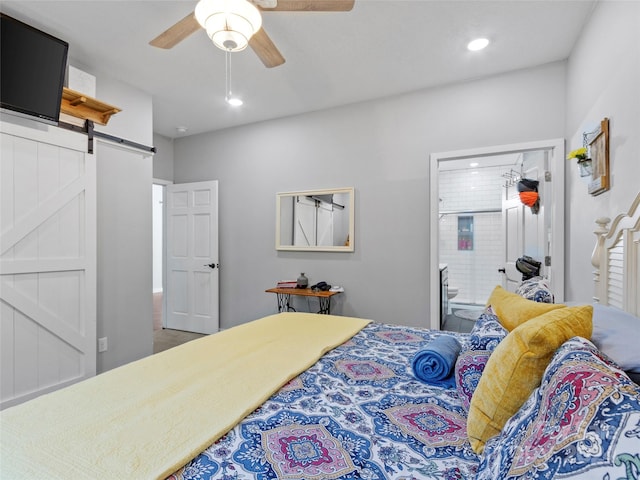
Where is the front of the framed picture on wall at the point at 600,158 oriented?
to the viewer's left

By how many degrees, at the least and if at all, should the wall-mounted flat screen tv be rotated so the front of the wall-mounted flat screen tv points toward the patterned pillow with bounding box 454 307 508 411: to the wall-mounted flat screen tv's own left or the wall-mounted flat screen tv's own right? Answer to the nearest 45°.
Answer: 0° — it already faces it

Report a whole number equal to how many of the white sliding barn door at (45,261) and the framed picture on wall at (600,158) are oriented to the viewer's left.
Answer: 1

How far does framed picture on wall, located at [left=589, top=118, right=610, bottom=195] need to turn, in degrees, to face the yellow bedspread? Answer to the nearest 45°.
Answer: approximately 45° to its left

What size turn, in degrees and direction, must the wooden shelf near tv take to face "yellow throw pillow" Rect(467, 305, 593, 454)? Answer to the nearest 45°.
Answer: approximately 45° to its right

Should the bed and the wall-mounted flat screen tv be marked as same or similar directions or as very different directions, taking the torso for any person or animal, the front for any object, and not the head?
very different directions

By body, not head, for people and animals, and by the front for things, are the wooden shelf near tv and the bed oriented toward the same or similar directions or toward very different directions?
very different directions

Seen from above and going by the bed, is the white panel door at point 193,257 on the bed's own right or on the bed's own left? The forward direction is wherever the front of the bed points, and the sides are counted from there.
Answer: on the bed's own right

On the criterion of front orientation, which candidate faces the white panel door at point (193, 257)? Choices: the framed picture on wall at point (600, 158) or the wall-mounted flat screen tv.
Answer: the framed picture on wall

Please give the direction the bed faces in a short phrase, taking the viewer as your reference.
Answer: facing to the left of the viewer
